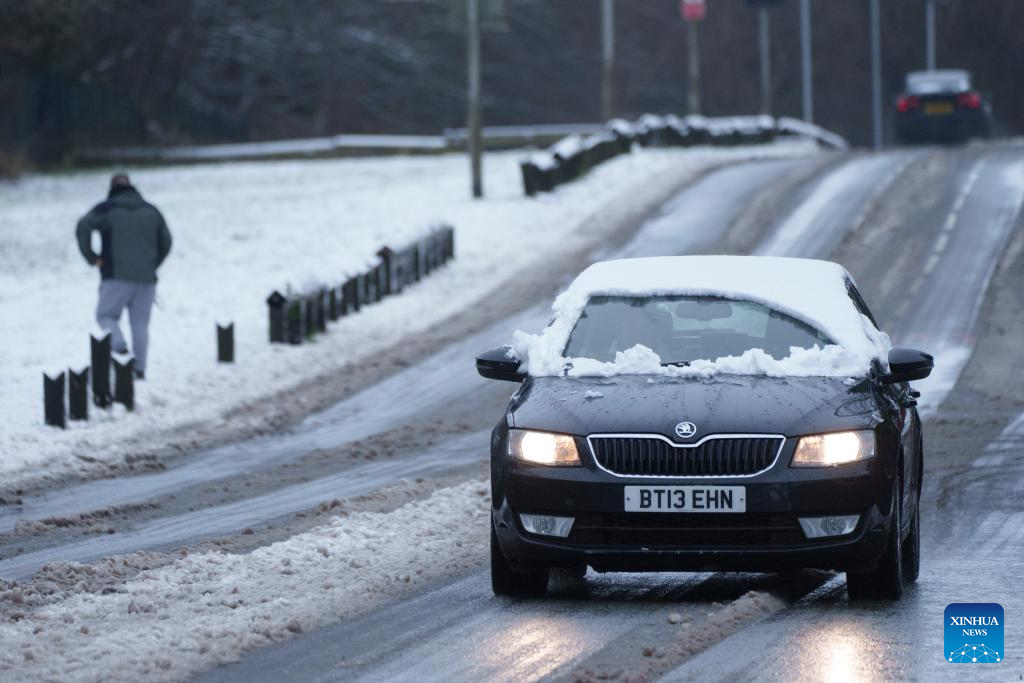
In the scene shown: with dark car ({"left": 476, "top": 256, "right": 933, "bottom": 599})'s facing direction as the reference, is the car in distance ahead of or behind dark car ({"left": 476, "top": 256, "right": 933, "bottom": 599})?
behind

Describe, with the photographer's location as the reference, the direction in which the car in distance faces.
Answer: facing away from the viewer

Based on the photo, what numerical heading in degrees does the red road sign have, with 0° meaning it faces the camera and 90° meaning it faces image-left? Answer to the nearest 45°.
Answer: approximately 0°

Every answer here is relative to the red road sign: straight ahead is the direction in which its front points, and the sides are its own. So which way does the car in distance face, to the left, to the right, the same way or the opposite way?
the opposite way

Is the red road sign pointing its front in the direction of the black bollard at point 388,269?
yes

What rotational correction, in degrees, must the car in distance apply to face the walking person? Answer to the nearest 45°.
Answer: approximately 180°

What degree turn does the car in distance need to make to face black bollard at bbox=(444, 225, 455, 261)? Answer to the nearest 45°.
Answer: approximately 180°

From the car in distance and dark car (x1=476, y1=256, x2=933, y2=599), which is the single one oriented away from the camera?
the car in distance

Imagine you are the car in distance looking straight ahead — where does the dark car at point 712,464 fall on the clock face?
The dark car is roughly at 6 o'clock from the car in distance.

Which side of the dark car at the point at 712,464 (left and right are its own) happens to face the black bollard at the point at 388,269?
back

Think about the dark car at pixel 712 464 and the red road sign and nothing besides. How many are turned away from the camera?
0

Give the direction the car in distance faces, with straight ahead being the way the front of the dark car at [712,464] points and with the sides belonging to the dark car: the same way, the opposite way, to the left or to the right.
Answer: the opposite way

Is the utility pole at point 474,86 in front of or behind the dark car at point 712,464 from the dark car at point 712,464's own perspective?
behind

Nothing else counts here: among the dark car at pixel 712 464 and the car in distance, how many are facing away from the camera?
1
